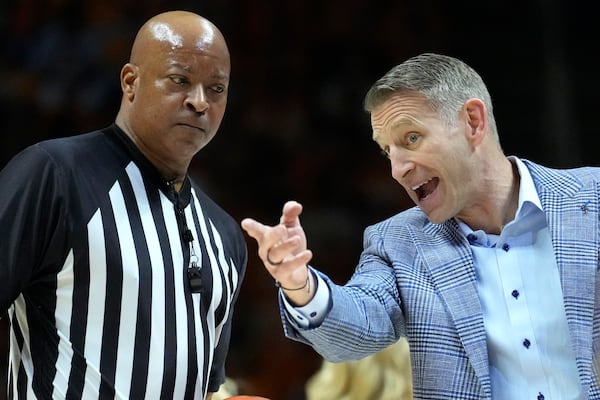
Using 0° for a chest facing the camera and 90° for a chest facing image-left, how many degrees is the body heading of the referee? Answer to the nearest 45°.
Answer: approximately 315°

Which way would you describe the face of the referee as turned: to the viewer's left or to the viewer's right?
to the viewer's right
